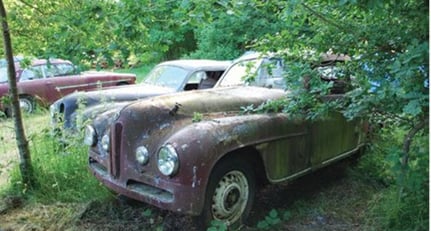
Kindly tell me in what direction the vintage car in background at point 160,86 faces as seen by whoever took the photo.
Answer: facing the viewer and to the left of the viewer

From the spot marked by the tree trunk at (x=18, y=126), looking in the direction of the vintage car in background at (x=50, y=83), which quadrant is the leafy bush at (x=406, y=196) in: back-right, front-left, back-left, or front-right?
back-right

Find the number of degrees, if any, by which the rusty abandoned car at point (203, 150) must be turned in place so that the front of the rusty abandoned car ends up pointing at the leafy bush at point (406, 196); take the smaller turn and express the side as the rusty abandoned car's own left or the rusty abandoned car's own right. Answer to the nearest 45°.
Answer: approximately 135° to the rusty abandoned car's own left

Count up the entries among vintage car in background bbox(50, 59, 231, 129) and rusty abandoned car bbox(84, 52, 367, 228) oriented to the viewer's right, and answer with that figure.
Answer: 0

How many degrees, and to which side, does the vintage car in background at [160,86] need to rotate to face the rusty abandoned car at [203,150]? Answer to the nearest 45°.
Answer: approximately 45° to its left

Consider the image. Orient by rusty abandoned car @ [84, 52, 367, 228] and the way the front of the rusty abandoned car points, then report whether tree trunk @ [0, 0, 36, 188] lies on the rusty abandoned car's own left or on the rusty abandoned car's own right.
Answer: on the rusty abandoned car's own right

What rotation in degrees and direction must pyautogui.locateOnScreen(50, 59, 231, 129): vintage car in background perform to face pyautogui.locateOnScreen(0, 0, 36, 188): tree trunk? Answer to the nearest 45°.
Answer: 0° — it already faces it

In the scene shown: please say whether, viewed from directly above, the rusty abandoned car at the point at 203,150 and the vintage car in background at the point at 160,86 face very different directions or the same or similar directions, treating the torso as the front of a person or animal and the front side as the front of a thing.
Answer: same or similar directions

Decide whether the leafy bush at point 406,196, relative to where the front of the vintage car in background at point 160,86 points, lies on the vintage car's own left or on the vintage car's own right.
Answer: on the vintage car's own left

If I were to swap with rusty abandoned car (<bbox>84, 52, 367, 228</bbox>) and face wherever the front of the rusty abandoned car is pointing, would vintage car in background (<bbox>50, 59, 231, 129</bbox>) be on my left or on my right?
on my right

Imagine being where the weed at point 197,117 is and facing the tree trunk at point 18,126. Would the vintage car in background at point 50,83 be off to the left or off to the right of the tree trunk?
right

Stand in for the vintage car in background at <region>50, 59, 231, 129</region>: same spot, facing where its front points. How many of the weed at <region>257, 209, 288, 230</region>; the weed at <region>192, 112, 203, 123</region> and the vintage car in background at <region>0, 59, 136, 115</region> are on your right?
1
